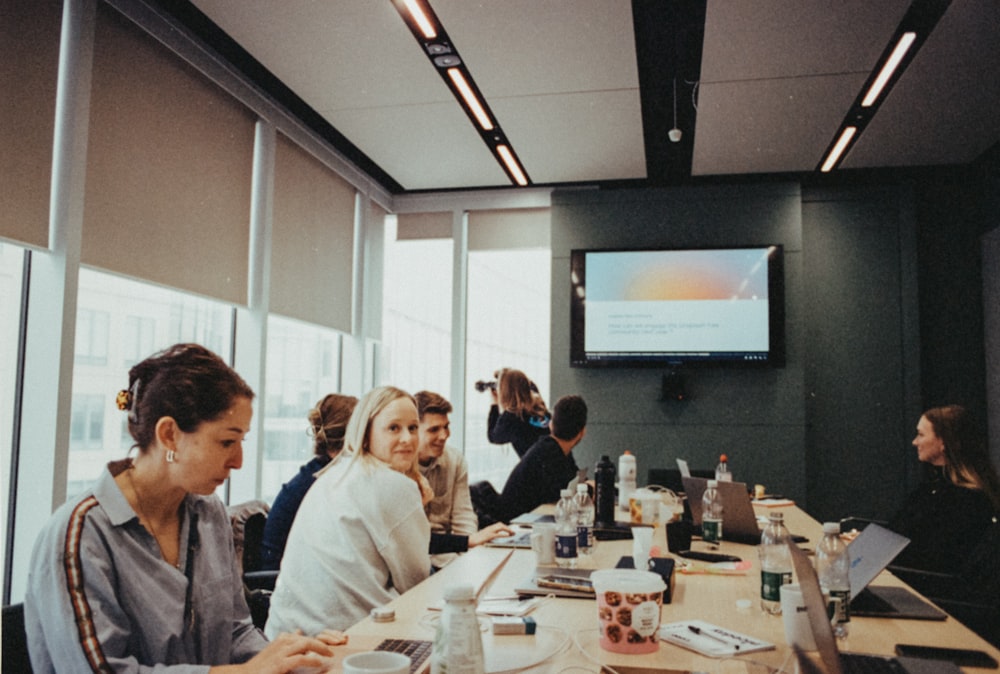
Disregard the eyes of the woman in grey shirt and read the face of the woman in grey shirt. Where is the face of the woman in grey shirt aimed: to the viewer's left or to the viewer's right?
to the viewer's right

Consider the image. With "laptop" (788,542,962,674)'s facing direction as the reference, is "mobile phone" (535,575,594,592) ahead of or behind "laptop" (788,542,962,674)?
behind

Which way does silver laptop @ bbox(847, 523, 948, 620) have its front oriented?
to the viewer's right

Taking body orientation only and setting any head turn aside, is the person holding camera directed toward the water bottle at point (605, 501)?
no

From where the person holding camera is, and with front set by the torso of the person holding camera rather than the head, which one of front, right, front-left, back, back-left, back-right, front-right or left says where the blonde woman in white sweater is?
left

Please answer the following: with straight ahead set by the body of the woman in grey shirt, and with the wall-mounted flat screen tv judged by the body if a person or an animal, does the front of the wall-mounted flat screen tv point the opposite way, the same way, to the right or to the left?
to the right

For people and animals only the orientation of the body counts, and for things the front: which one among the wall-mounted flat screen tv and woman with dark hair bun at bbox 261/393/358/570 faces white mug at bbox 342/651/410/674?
the wall-mounted flat screen tv

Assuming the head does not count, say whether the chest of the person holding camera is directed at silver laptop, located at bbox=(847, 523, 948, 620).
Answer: no

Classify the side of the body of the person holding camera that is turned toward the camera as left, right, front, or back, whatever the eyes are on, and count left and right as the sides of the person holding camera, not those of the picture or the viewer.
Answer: left

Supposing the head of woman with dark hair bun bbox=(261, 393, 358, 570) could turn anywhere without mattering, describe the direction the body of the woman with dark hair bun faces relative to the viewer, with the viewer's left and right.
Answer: facing away from the viewer and to the right of the viewer

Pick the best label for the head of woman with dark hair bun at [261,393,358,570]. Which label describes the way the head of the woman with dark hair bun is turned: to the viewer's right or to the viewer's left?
to the viewer's right

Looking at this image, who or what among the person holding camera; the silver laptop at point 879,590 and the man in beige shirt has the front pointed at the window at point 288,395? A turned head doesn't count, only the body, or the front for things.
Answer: the person holding camera

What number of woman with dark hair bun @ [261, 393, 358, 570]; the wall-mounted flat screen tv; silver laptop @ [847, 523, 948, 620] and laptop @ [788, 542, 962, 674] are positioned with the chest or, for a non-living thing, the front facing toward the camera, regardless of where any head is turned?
1

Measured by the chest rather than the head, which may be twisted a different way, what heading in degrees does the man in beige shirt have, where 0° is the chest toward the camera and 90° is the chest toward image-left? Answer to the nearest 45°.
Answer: approximately 315°

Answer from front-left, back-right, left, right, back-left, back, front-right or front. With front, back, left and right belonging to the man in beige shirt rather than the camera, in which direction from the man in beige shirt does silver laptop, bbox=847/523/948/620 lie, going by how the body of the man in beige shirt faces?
front

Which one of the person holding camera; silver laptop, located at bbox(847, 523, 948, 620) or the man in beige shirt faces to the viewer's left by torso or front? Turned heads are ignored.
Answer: the person holding camera

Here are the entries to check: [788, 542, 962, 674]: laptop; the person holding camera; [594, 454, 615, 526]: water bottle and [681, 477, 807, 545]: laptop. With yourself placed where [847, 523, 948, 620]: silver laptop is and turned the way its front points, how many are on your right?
1

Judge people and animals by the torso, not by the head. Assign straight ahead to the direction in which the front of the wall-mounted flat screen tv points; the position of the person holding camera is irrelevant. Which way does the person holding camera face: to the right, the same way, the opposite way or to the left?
to the right

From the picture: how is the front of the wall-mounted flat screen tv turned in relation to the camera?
facing the viewer
